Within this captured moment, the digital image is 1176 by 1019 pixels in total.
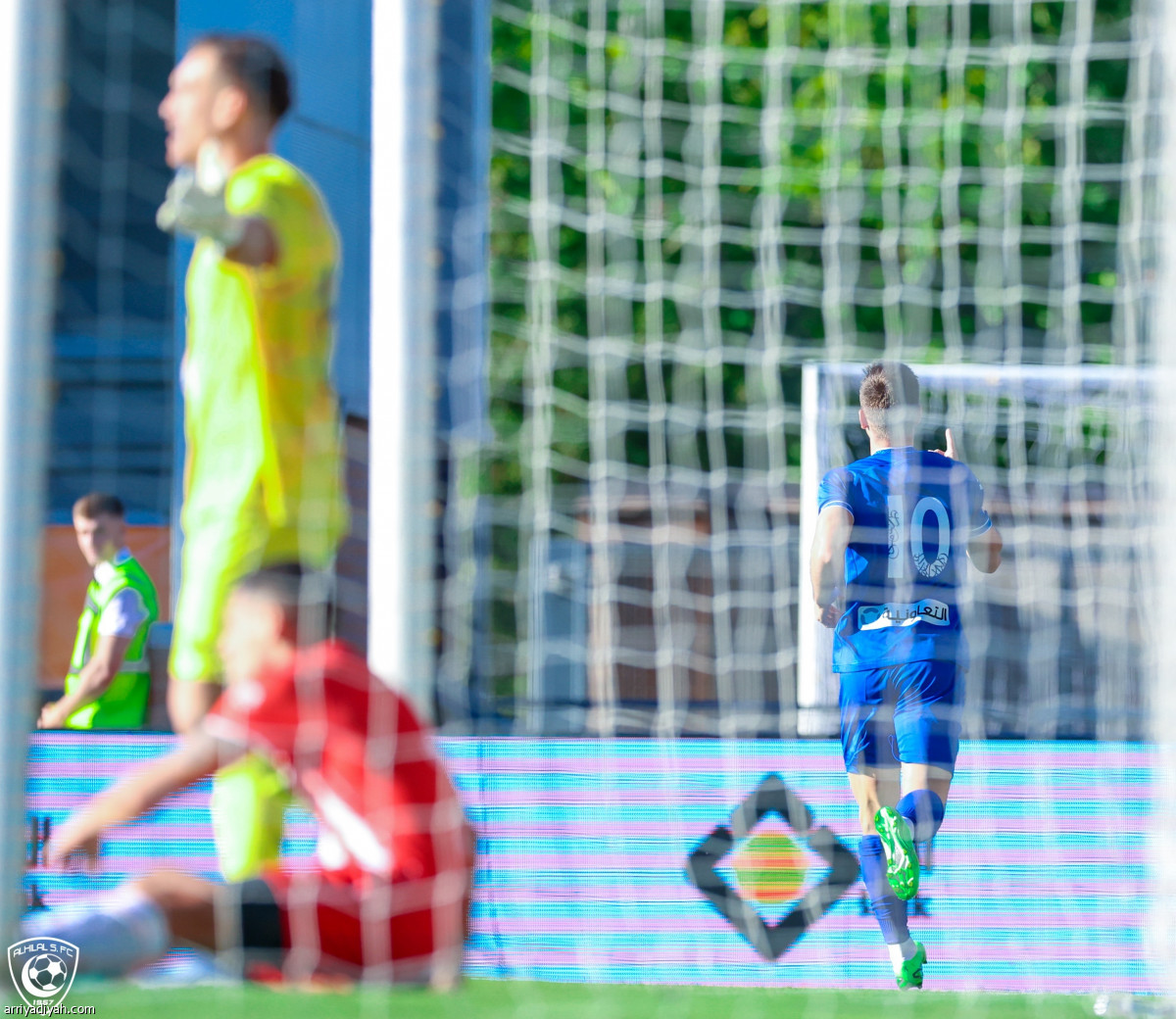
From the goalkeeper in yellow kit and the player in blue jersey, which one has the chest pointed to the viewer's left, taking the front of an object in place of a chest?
the goalkeeper in yellow kit

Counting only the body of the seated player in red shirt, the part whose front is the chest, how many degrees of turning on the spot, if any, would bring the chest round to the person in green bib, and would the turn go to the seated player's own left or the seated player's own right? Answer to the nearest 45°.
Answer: approximately 90° to the seated player's own right

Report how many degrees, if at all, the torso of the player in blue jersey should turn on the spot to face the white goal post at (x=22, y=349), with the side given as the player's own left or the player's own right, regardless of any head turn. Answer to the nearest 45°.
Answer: approximately 135° to the player's own left

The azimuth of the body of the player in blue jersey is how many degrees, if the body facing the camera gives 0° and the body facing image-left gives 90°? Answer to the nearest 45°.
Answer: approximately 180°

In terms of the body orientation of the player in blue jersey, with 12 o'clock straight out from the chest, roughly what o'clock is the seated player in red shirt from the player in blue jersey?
The seated player in red shirt is roughly at 7 o'clock from the player in blue jersey.

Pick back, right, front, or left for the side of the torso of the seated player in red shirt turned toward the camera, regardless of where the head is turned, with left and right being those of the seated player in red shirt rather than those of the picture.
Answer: left

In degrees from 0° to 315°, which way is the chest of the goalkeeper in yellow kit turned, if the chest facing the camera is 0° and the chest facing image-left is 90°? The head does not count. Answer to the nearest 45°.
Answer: approximately 90°
